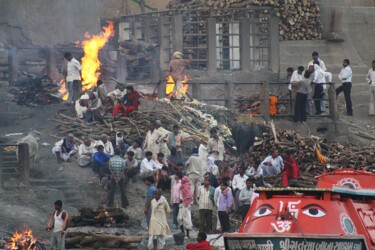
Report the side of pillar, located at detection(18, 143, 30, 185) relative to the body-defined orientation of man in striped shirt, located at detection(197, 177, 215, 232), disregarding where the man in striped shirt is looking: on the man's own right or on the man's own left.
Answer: on the man's own right

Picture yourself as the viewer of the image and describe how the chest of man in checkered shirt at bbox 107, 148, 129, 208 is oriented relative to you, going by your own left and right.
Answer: facing away from the viewer

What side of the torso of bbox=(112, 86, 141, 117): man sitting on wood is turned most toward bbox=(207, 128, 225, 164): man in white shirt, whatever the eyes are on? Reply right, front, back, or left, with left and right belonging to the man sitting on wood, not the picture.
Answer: left
